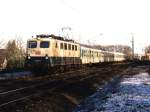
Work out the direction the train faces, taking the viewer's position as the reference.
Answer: facing the viewer and to the left of the viewer
